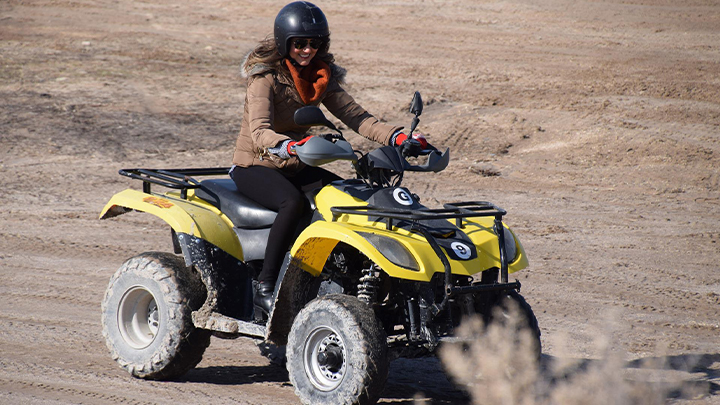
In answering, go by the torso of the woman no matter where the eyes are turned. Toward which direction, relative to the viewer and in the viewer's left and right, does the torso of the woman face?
facing the viewer and to the right of the viewer
